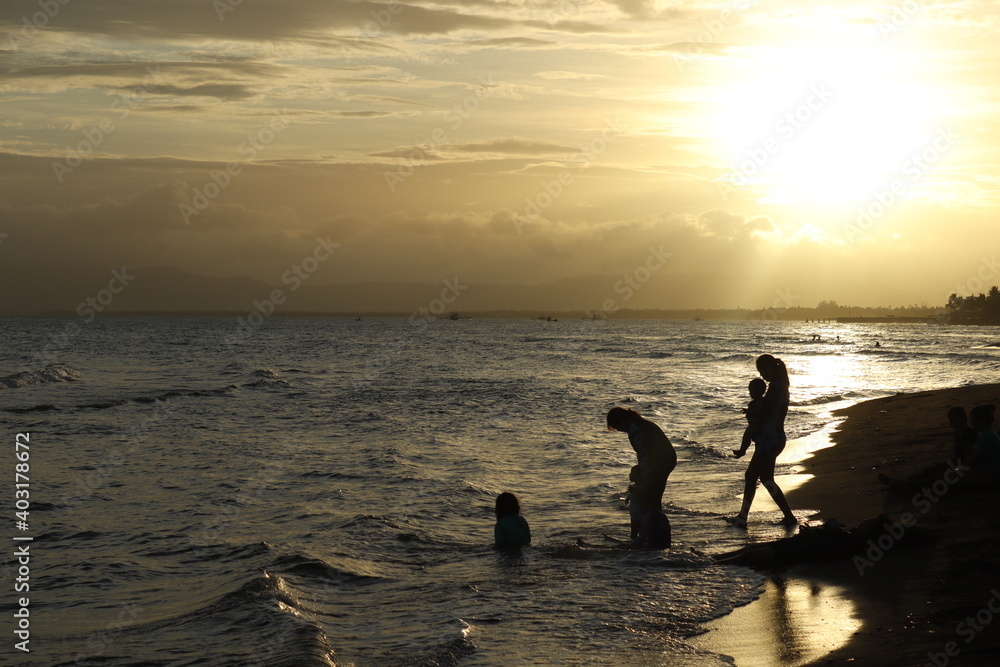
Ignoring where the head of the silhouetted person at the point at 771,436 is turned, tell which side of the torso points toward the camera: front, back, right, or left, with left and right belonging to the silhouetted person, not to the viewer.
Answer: left

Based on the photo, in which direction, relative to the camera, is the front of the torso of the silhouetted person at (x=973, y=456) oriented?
to the viewer's left

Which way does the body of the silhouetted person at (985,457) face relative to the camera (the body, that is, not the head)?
to the viewer's left

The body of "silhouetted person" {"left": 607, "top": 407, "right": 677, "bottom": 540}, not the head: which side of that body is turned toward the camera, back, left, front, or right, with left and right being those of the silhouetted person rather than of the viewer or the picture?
left

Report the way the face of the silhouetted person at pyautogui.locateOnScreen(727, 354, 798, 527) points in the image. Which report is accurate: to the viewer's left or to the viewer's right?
to the viewer's left

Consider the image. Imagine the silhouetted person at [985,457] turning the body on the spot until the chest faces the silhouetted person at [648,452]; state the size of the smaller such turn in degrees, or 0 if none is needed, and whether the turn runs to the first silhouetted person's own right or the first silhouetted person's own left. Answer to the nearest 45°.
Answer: approximately 45° to the first silhouetted person's own left

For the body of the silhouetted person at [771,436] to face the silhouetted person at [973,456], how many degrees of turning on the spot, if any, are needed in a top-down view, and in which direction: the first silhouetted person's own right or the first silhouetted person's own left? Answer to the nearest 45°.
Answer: approximately 180°

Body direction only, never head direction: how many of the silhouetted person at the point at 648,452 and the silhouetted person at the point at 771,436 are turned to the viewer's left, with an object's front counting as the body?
2

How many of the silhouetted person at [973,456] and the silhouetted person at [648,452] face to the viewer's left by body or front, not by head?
2

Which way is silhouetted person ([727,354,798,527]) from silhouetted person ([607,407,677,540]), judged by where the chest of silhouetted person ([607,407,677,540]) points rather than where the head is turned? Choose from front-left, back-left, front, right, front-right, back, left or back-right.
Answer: back-right

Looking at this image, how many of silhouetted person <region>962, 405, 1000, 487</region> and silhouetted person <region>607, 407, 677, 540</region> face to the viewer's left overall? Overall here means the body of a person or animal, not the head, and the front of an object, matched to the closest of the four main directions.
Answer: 2

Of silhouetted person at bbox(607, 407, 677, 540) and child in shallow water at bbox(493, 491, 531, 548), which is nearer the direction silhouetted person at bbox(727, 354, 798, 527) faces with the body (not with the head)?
the child in shallow water
